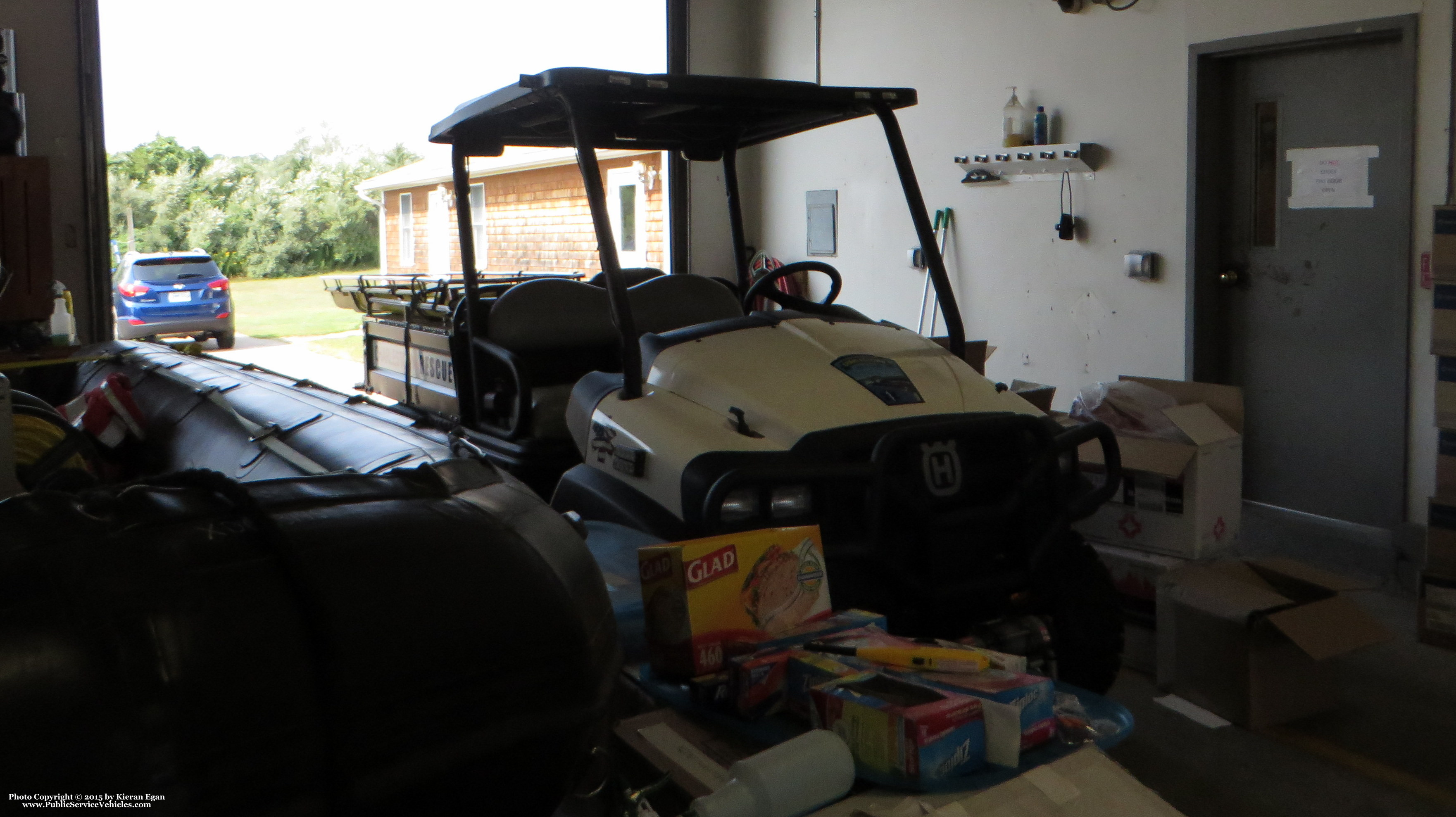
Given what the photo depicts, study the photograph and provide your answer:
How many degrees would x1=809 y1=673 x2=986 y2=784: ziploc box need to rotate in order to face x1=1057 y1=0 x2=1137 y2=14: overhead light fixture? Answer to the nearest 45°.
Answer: approximately 135° to its left

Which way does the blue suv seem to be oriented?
away from the camera

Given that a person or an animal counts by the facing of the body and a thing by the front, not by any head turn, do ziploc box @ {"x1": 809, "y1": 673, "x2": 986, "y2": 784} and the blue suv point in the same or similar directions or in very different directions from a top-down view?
very different directions

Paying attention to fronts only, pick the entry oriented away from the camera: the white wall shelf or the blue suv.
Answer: the blue suv

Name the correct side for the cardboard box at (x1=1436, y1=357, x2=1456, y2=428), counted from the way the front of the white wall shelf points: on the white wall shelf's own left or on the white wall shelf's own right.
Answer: on the white wall shelf's own left

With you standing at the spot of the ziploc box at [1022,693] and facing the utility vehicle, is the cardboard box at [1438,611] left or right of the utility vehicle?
right

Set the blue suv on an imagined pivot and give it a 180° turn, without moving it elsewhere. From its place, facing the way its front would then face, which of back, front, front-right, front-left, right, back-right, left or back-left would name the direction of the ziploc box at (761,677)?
front

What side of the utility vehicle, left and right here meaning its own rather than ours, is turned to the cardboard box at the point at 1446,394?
left

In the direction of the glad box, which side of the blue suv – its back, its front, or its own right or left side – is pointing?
back

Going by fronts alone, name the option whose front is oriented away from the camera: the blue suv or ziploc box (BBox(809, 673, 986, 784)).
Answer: the blue suv

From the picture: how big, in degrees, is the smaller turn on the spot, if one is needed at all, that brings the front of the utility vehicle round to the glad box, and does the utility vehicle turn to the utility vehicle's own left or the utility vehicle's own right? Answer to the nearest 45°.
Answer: approximately 45° to the utility vehicle's own right

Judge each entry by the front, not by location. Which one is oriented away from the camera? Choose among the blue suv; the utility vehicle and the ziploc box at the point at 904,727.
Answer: the blue suv
